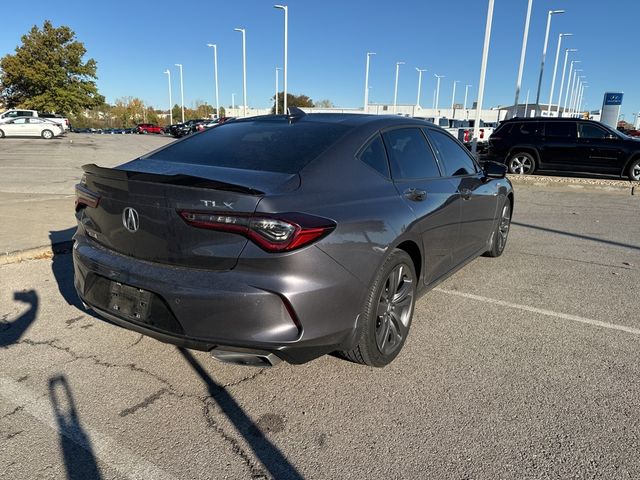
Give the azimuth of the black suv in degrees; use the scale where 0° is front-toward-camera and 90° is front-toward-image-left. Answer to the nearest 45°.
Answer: approximately 270°

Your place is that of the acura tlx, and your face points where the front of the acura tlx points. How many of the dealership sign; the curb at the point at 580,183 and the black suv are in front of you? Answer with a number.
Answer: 3

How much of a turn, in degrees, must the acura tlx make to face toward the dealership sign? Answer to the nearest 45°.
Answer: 0° — it already faces it

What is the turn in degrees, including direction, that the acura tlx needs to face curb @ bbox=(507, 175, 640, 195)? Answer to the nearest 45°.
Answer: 0° — it already faces it

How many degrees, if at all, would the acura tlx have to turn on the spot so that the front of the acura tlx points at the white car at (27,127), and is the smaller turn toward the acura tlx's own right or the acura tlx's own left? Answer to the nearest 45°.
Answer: approximately 90° to the acura tlx's own left

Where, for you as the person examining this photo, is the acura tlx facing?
facing away from the viewer and to the right of the viewer

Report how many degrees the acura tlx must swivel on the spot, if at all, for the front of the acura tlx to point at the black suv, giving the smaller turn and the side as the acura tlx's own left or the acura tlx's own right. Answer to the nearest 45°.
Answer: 0° — it already faces it

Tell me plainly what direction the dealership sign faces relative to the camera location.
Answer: facing the viewer

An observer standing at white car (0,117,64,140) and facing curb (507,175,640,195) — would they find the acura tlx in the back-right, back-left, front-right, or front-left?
front-right

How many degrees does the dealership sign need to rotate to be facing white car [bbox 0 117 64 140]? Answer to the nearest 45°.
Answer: approximately 45° to its right

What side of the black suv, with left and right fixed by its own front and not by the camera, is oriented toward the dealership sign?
left

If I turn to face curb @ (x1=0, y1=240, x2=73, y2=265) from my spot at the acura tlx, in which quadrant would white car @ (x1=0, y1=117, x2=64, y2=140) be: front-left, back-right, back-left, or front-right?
front-right

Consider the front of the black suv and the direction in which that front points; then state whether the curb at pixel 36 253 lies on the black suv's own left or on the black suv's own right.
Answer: on the black suv's own right

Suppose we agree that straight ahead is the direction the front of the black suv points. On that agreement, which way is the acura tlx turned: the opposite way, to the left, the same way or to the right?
to the left

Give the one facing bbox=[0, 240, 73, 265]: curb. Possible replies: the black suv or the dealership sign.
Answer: the dealership sign

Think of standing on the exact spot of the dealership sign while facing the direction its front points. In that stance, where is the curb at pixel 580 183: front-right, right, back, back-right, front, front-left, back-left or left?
front
